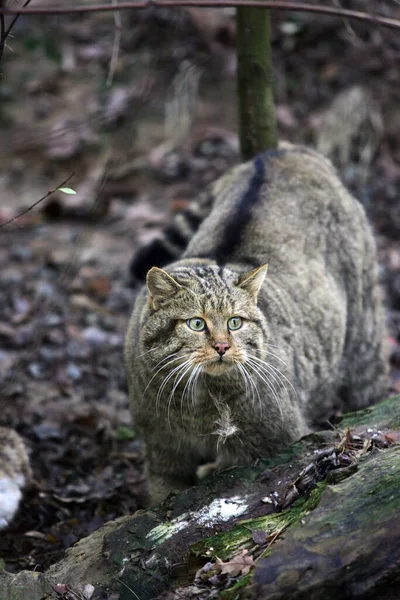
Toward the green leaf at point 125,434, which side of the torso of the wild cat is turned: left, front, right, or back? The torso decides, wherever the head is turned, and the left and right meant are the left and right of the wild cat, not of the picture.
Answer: right

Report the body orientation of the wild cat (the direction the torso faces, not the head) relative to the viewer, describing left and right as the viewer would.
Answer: facing the viewer and to the left of the viewer

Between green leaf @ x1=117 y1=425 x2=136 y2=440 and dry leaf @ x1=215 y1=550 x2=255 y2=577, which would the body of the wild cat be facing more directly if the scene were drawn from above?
the dry leaf

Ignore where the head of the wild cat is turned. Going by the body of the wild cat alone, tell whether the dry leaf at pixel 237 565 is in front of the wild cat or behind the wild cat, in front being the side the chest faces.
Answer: in front

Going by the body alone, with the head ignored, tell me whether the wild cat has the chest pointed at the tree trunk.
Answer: no

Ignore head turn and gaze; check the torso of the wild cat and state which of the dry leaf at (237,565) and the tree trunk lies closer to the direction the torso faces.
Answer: the dry leaf

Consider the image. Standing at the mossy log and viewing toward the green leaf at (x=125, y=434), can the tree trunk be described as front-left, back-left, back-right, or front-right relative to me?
front-right

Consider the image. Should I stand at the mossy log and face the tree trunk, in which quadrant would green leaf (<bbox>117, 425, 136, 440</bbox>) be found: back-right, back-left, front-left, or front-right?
front-left
